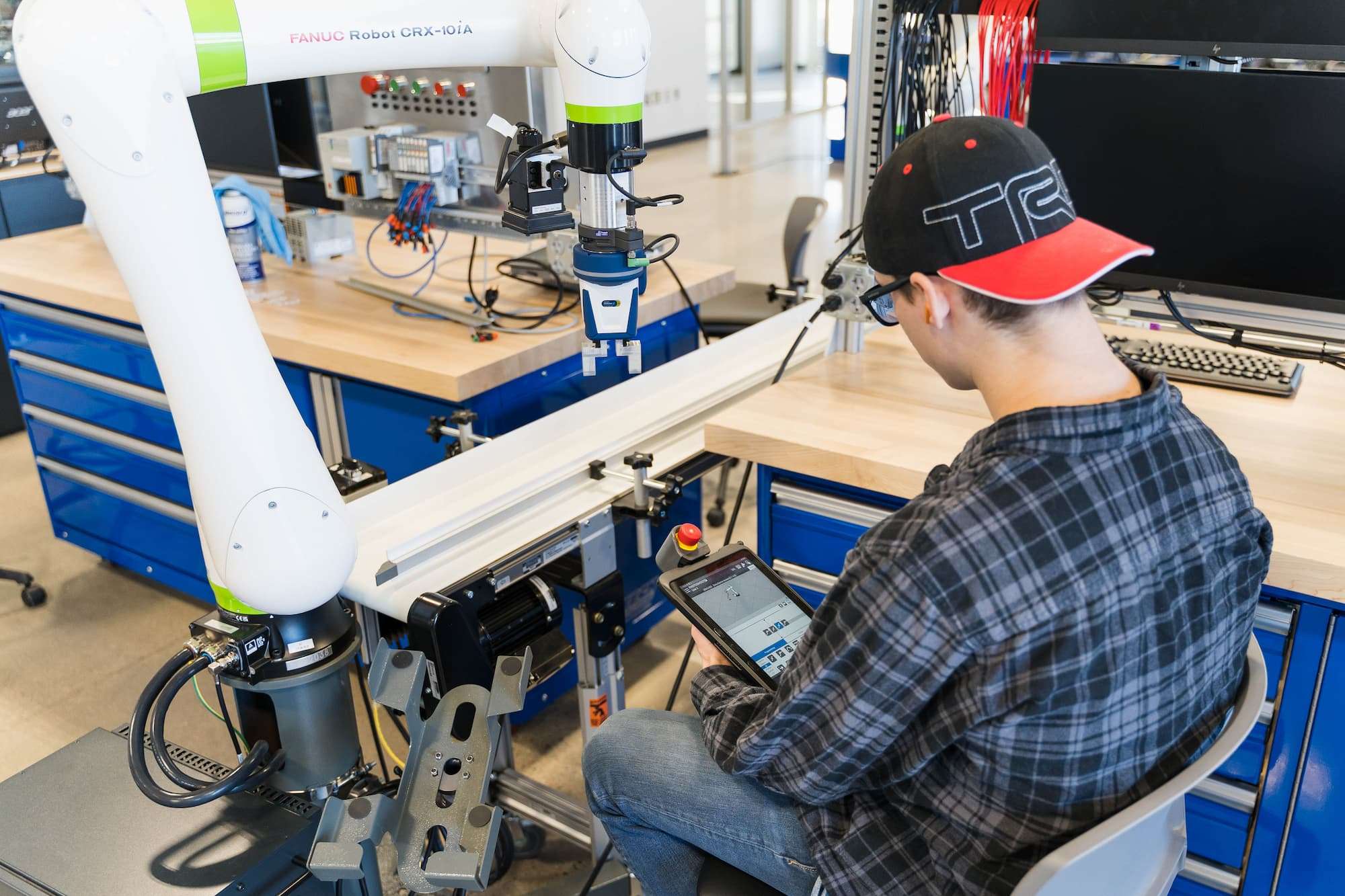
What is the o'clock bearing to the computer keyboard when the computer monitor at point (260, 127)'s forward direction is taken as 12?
The computer keyboard is roughly at 9 o'clock from the computer monitor.

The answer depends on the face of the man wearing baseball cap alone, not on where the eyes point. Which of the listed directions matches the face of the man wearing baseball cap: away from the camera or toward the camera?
away from the camera

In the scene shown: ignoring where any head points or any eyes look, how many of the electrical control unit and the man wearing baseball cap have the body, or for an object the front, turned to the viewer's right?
0

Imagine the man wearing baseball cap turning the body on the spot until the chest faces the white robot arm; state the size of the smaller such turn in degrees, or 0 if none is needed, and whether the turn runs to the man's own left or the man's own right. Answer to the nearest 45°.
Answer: approximately 45° to the man's own left

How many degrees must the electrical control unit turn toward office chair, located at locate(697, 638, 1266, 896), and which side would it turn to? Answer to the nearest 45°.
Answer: approximately 45° to its left

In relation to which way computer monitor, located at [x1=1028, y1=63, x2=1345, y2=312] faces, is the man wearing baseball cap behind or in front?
in front

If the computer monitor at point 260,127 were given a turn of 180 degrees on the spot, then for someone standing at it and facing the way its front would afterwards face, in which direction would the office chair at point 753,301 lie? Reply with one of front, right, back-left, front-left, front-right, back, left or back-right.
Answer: front-right

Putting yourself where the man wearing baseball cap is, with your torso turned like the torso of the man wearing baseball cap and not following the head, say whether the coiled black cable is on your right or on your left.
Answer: on your left

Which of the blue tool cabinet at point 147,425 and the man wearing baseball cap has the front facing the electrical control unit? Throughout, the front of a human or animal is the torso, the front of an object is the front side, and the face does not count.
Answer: the man wearing baseball cap

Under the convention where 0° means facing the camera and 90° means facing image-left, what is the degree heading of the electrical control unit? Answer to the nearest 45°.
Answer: approximately 45°

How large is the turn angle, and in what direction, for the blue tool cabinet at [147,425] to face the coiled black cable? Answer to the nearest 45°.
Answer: approximately 45° to its left

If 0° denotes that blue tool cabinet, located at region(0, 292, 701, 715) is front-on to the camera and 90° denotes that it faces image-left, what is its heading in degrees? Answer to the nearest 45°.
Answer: approximately 45°

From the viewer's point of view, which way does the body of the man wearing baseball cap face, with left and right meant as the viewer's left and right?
facing away from the viewer and to the left of the viewer

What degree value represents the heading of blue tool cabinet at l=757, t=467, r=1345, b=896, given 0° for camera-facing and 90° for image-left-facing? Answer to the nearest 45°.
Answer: approximately 45°
